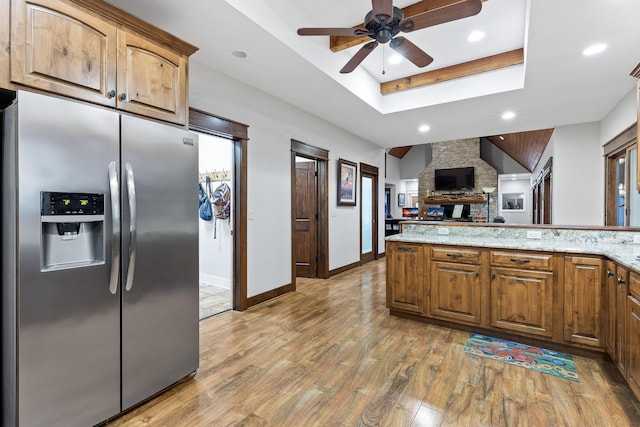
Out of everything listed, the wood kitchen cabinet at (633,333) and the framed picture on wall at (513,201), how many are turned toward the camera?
1

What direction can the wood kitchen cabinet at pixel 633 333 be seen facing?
to the viewer's left

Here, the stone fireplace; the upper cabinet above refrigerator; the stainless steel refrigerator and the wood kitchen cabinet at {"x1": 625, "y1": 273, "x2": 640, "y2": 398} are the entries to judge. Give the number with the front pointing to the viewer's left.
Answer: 1

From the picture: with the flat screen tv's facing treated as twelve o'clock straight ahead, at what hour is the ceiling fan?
The ceiling fan is roughly at 12 o'clock from the flat screen tv.

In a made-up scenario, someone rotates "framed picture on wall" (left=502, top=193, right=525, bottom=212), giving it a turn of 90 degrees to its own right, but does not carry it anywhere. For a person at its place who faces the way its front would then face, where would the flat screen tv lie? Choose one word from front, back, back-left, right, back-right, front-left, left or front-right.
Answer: front-left

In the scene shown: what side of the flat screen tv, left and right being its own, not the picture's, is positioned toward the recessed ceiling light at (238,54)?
front

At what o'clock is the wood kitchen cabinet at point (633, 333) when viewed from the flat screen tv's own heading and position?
The wood kitchen cabinet is roughly at 12 o'clock from the flat screen tv.

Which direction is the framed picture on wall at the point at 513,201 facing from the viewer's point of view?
toward the camera

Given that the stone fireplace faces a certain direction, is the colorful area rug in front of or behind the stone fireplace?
in front

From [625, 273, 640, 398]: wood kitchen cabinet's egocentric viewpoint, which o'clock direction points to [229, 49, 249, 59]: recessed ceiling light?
The recessed ceiling light is roughly at 11 o'clock from the wood kitchen cabinet.

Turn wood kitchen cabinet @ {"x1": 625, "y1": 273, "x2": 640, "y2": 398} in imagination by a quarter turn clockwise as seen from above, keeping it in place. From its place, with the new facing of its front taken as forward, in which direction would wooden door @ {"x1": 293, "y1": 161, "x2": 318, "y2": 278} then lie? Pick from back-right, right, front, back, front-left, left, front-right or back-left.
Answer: left

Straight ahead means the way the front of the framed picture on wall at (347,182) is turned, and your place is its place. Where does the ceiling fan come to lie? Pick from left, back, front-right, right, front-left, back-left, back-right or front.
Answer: front-right

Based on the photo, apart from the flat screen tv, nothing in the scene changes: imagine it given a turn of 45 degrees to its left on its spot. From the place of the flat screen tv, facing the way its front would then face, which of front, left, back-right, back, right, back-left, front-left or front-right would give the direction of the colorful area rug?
front-right

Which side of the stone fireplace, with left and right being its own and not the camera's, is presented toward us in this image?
front

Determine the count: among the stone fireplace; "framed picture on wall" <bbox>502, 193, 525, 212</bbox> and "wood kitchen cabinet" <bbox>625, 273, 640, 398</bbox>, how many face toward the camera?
2

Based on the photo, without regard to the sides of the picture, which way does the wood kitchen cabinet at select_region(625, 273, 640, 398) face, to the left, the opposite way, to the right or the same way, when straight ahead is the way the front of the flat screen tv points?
to the right
